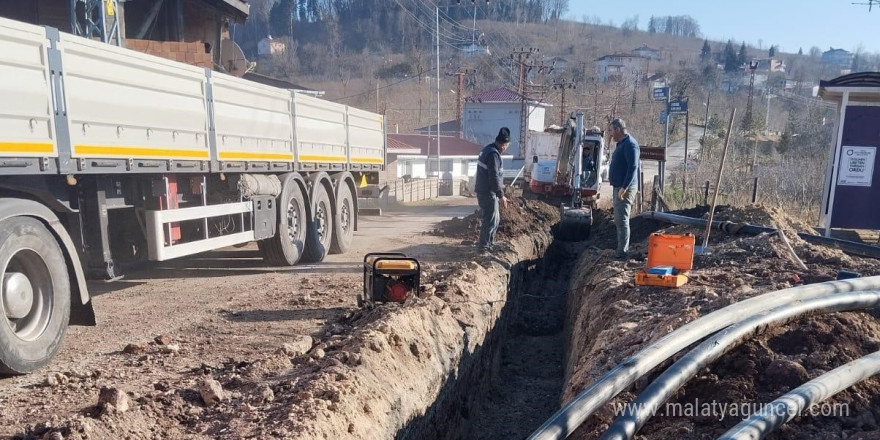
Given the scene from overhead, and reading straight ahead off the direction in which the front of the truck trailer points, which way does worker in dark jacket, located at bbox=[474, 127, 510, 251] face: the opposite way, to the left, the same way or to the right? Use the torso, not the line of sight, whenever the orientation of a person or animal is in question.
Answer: to the left

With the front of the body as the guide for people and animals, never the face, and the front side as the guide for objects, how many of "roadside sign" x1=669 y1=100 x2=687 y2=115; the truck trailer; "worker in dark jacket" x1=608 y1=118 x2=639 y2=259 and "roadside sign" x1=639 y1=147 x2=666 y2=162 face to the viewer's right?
0

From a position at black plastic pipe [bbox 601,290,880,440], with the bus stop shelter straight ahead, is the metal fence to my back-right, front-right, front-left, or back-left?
front-left

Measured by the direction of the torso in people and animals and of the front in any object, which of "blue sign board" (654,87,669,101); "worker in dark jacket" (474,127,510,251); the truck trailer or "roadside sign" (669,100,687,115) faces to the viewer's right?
the worker in dark jacket

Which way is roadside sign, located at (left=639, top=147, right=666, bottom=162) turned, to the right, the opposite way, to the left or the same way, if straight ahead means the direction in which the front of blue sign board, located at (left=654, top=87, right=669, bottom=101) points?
the same way

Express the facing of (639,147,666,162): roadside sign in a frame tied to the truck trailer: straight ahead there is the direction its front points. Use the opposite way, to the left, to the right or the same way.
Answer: the same way

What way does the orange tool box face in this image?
toward the camera

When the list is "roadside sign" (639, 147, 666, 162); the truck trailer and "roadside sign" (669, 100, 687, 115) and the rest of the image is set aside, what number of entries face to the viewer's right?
0

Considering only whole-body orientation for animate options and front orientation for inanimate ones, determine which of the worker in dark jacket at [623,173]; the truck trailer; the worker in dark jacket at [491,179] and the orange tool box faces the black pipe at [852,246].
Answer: the worker in dark jacket at [491,179]

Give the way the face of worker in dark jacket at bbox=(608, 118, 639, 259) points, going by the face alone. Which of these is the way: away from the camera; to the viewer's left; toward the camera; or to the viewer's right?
to the viewer's left

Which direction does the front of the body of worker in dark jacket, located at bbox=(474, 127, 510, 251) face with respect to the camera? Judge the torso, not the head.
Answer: to the viewer's right

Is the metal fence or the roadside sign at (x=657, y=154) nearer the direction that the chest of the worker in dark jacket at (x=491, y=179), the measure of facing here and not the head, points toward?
the roadside sign

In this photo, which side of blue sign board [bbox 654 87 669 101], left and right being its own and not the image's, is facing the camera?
front

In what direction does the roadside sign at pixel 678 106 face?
toward the camera

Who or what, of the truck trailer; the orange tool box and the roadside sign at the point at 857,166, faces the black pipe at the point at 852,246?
the roadside sign

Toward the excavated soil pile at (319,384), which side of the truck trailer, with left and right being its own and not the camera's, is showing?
left

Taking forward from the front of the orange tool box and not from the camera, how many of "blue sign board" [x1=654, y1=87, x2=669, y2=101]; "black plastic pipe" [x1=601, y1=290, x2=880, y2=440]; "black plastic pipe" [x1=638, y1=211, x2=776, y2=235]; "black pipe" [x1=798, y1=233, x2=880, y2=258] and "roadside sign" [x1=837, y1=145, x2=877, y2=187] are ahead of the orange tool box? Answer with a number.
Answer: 1

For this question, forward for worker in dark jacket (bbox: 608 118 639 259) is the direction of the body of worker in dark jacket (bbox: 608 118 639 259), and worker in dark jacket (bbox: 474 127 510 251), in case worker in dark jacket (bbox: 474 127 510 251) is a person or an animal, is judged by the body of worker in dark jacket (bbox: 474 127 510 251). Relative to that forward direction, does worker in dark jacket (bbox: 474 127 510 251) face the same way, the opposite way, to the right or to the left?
the opposite way

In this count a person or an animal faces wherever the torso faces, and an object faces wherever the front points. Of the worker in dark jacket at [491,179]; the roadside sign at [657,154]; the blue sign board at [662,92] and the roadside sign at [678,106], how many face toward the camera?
3
